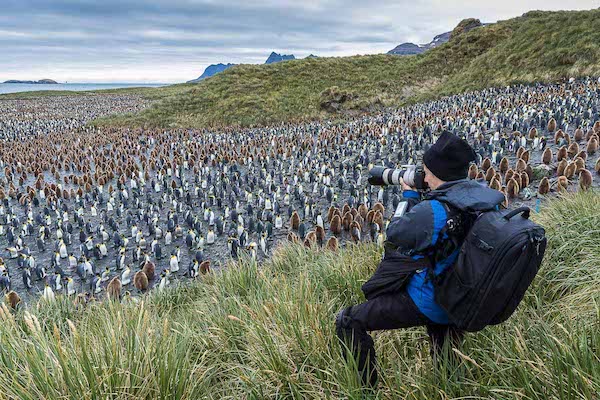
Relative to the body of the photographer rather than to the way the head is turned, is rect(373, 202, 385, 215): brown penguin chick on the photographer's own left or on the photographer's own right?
on the photographer's own right

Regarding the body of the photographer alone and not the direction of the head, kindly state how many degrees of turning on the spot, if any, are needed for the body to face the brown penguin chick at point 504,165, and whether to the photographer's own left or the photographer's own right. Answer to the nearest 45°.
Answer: approximately 90° to the photographer's own right

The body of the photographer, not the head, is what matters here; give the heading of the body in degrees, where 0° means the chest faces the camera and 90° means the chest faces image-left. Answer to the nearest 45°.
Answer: approximately 90°

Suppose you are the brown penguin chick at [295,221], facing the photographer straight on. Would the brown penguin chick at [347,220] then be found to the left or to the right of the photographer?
left

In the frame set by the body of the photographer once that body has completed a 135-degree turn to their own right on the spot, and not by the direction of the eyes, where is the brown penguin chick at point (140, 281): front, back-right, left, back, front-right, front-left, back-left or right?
left

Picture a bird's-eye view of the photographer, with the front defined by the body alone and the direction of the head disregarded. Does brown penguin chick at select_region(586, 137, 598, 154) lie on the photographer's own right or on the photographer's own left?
on the photographer's own right

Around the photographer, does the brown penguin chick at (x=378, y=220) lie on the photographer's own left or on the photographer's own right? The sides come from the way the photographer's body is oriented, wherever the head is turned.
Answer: on the photographer's own right

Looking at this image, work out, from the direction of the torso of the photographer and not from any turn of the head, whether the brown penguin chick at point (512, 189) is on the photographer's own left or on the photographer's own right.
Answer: on the photographer's own right

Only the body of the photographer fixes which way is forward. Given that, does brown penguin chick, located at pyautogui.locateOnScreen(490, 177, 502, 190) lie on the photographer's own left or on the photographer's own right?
on the photographer's own right

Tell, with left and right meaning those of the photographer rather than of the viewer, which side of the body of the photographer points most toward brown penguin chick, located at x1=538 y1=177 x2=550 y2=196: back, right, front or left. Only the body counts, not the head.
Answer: right

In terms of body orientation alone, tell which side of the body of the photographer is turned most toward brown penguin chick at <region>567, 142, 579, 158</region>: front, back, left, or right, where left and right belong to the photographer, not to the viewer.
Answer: right

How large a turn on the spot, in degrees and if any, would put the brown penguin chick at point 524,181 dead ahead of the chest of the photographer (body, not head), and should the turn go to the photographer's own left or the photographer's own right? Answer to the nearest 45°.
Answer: approximately 90° to the photographer's own right
